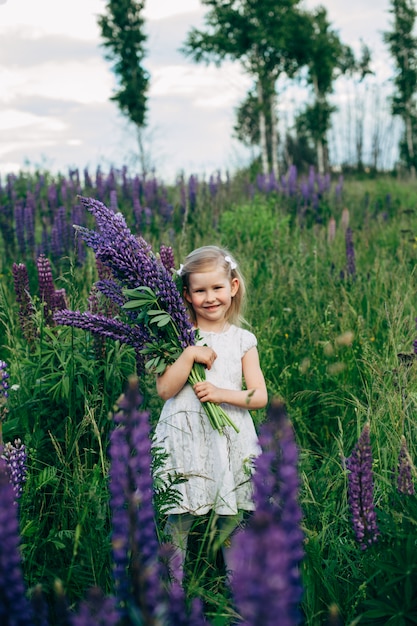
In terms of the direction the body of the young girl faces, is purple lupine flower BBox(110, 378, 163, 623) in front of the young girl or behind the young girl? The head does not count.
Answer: in front

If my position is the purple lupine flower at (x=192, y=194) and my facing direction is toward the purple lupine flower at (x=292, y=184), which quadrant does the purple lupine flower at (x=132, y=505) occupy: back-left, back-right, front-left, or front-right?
back-right

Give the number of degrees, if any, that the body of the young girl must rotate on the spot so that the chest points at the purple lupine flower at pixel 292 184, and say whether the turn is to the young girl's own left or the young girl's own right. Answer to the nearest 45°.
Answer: approximately 180°

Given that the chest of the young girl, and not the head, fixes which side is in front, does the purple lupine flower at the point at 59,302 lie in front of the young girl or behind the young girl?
behind

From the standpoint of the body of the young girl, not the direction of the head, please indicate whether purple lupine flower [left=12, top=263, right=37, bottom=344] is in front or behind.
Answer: behind

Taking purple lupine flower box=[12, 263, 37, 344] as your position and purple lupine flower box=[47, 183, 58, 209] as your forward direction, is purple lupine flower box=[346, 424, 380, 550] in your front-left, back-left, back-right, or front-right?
back-right

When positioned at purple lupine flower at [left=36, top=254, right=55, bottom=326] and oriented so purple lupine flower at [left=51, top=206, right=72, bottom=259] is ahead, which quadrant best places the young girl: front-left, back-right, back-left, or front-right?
back-right

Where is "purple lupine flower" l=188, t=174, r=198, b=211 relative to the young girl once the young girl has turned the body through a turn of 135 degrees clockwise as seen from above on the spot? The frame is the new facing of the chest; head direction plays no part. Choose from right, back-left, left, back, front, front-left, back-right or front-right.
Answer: front-right

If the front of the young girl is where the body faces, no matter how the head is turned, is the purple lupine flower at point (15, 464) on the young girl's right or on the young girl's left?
on the young girl's right

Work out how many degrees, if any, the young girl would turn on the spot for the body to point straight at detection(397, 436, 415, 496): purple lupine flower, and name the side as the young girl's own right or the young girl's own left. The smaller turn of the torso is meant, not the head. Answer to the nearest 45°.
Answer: approximately 45° to the young girl's own left

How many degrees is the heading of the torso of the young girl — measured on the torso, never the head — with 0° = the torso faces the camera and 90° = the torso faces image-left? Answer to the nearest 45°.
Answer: approximately 0°
